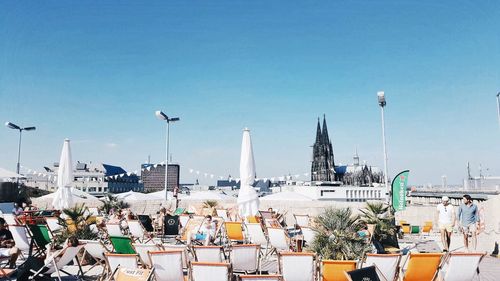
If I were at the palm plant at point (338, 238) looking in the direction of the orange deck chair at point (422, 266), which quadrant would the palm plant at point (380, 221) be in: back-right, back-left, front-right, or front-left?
back-left

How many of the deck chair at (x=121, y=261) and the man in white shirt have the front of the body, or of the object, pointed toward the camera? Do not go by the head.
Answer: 1

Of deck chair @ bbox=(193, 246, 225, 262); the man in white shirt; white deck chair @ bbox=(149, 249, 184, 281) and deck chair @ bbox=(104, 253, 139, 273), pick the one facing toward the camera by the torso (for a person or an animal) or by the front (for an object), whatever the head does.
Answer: the man in white shirt

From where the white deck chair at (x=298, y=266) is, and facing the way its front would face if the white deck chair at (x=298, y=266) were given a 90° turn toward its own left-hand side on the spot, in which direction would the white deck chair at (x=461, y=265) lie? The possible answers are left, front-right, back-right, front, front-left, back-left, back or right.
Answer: back

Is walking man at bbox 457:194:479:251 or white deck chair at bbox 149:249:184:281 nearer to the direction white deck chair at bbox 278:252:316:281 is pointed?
the walking man

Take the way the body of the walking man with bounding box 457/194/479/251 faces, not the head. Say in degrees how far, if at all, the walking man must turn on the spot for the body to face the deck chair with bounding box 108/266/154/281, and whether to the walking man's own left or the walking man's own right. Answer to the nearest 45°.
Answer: approximately 45° to the walking man's own right

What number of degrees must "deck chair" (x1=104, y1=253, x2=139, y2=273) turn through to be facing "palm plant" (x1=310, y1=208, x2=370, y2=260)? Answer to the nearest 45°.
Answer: approximately 90° to its right

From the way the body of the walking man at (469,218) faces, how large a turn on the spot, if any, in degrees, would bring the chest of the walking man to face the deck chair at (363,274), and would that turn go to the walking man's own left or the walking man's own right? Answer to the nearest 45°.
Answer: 0° — they already face it

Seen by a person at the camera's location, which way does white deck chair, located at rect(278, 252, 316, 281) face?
facing away from the viewer
